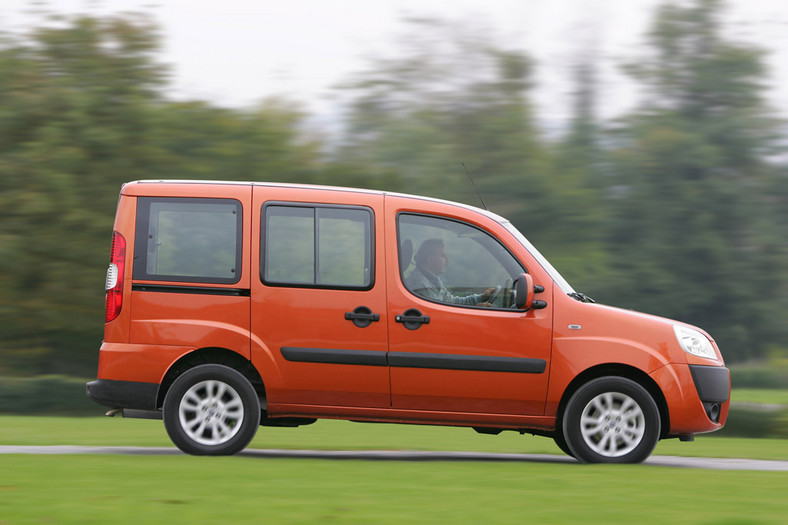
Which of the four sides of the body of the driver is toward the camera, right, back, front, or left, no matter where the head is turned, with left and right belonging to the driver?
right

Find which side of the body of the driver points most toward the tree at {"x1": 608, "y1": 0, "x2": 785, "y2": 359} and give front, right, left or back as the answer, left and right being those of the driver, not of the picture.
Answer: left

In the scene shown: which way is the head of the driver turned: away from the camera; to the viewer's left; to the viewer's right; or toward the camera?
to the viewer's right

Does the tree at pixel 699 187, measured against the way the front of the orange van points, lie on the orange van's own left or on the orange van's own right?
on the orange van's own left

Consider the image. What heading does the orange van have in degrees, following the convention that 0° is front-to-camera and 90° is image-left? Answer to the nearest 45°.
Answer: approximately 270°
